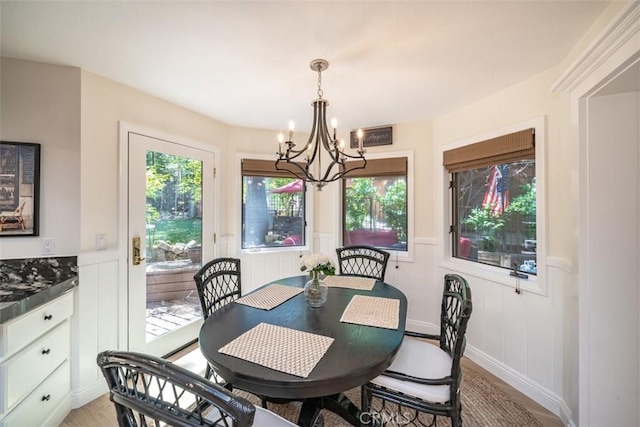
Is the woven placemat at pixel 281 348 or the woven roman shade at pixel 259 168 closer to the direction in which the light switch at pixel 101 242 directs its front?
the woven placemat

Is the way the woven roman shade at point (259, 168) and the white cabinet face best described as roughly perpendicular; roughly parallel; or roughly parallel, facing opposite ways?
roughly perpendicular

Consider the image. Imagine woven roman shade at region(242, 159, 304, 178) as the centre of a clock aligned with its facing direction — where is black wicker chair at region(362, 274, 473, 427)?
The black wicker chair is roughly at 11 o'clock from the woven roman shade.

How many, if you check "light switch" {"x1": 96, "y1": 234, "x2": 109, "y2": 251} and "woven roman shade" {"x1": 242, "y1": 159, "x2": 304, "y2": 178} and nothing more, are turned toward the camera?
2

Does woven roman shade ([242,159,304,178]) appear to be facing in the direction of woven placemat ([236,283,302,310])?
yes

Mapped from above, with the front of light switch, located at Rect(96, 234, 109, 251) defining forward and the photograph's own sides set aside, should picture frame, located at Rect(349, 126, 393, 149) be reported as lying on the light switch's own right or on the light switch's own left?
on the light switch's own left

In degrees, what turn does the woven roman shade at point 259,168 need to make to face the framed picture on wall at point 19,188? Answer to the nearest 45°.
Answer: approximately 45° to its right

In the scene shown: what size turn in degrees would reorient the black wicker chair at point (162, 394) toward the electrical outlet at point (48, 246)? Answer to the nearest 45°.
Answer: approximately 90° to its left

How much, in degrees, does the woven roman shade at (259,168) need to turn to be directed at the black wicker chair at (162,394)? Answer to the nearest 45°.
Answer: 0° — it already faces it

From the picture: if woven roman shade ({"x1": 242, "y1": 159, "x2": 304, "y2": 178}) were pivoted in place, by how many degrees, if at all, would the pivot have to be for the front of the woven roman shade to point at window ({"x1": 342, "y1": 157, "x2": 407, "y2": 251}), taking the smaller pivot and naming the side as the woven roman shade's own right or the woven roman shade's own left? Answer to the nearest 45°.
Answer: approximately 90° to the woven roman shade's own left

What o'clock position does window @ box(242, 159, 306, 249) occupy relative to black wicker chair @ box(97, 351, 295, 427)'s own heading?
The window is roughly at 11 o'clock from the black wicker chair.

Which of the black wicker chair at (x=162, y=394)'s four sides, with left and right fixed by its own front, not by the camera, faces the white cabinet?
left
